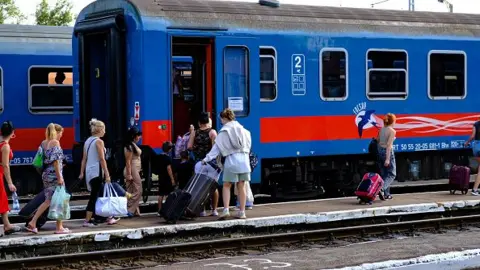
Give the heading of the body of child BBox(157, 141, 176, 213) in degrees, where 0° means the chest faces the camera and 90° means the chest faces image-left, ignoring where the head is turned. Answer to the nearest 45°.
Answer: approximately 225°

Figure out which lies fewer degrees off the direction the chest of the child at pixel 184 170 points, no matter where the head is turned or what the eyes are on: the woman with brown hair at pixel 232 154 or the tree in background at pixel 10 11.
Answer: the tree in background

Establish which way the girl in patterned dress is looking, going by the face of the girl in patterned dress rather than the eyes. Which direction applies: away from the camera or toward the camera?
away from the camera

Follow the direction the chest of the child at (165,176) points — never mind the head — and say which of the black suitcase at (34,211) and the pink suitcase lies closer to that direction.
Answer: the pink suitcase

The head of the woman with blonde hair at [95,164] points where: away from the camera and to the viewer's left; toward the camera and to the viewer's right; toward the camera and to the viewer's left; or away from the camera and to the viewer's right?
away from the camera and to the viewer's right

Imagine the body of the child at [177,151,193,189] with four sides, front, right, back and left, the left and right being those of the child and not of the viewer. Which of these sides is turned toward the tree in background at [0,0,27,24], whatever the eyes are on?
front

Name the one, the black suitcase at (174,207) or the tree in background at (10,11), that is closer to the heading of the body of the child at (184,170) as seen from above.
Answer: the tree in background

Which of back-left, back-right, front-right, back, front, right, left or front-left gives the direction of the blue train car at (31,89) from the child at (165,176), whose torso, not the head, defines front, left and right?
left

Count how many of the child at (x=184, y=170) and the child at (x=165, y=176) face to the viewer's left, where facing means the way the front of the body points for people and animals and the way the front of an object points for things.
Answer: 0

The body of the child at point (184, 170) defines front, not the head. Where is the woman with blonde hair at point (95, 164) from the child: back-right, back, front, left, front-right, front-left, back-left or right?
back-left

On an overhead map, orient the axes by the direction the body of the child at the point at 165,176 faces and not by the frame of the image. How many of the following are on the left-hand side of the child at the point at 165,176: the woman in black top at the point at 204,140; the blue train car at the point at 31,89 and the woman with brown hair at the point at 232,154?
1

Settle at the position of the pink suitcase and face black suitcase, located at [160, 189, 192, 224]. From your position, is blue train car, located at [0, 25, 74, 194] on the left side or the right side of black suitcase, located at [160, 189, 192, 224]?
right

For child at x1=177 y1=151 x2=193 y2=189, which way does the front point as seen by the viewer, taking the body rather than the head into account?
away from the camera

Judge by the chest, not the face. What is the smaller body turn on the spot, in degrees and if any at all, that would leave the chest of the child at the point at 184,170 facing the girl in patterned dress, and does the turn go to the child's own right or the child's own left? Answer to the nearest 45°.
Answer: approximately 135° to the child's own left

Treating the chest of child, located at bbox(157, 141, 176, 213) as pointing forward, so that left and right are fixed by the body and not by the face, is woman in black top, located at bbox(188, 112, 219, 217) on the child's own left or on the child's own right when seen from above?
on the child's own right

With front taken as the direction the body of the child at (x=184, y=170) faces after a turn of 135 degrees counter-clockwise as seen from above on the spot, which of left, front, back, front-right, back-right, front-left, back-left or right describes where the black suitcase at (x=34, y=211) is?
front
